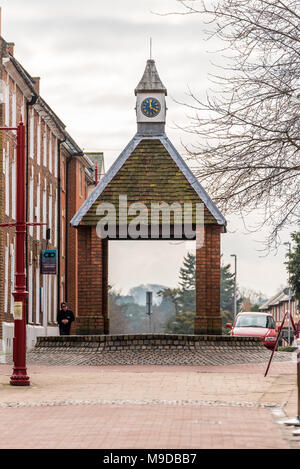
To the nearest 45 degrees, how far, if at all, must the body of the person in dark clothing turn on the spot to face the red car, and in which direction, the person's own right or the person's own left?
approximately 135° to the person's own left

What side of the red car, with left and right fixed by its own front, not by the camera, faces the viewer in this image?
front

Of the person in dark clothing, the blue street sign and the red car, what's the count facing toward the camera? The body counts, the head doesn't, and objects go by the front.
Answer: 3

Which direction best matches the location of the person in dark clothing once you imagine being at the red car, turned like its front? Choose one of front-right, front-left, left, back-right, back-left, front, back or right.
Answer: front-right

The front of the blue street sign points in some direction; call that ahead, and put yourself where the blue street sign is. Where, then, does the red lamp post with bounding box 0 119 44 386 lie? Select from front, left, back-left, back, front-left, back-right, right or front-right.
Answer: front

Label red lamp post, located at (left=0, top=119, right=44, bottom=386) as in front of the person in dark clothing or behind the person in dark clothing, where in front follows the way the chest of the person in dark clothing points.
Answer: in front

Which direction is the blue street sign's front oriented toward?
toward the camera

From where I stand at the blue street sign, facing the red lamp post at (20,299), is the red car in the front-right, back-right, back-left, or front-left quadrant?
back-left

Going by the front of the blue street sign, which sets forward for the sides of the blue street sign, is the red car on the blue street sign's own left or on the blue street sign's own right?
on the blue street sign's own left

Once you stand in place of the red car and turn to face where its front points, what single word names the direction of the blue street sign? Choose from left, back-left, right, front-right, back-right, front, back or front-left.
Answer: front-right
